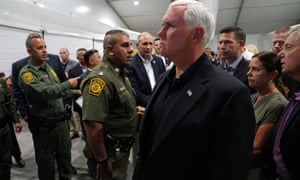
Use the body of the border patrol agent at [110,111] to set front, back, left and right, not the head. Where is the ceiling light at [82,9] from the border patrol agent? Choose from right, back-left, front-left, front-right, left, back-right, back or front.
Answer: back-left

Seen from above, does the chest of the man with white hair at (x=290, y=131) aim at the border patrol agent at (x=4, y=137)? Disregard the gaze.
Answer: yes

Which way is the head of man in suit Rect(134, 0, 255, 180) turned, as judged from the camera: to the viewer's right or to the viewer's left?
to the viewer's left

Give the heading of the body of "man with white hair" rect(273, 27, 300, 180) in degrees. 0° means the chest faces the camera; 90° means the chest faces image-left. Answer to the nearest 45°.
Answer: approximately 90°

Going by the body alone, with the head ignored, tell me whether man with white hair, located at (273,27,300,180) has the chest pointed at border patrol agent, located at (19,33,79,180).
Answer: yes

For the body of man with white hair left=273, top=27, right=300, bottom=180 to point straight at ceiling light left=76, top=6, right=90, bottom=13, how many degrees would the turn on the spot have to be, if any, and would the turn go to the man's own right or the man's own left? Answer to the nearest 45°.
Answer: approximately 45° to the man's own right

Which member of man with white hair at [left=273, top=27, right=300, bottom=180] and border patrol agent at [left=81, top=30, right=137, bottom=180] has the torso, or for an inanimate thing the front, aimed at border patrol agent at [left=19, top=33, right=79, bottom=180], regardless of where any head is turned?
the man with white hair

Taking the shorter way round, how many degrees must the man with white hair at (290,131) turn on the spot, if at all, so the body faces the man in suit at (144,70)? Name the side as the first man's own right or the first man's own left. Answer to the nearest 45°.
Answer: approximately 45° to the first man's own right

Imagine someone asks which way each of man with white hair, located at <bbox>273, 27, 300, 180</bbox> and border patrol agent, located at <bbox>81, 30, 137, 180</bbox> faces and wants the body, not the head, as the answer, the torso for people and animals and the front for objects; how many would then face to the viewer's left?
1

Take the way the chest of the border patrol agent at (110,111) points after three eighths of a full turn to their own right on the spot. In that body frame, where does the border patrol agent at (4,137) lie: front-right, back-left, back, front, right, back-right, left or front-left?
front-right

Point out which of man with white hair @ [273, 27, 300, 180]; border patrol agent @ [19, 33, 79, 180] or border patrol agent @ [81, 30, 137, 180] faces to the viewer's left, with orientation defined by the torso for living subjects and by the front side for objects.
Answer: the man with white hair

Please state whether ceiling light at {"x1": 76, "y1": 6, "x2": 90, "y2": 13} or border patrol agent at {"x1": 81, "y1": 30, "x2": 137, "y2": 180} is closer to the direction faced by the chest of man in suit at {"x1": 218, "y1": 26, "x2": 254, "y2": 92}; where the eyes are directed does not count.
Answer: the border patrol agent

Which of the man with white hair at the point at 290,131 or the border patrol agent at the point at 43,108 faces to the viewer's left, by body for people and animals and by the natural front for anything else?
the man with white hair

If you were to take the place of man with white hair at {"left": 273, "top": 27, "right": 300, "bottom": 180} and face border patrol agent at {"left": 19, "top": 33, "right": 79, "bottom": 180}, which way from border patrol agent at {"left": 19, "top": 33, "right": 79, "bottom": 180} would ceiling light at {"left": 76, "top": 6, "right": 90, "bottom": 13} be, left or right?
right
